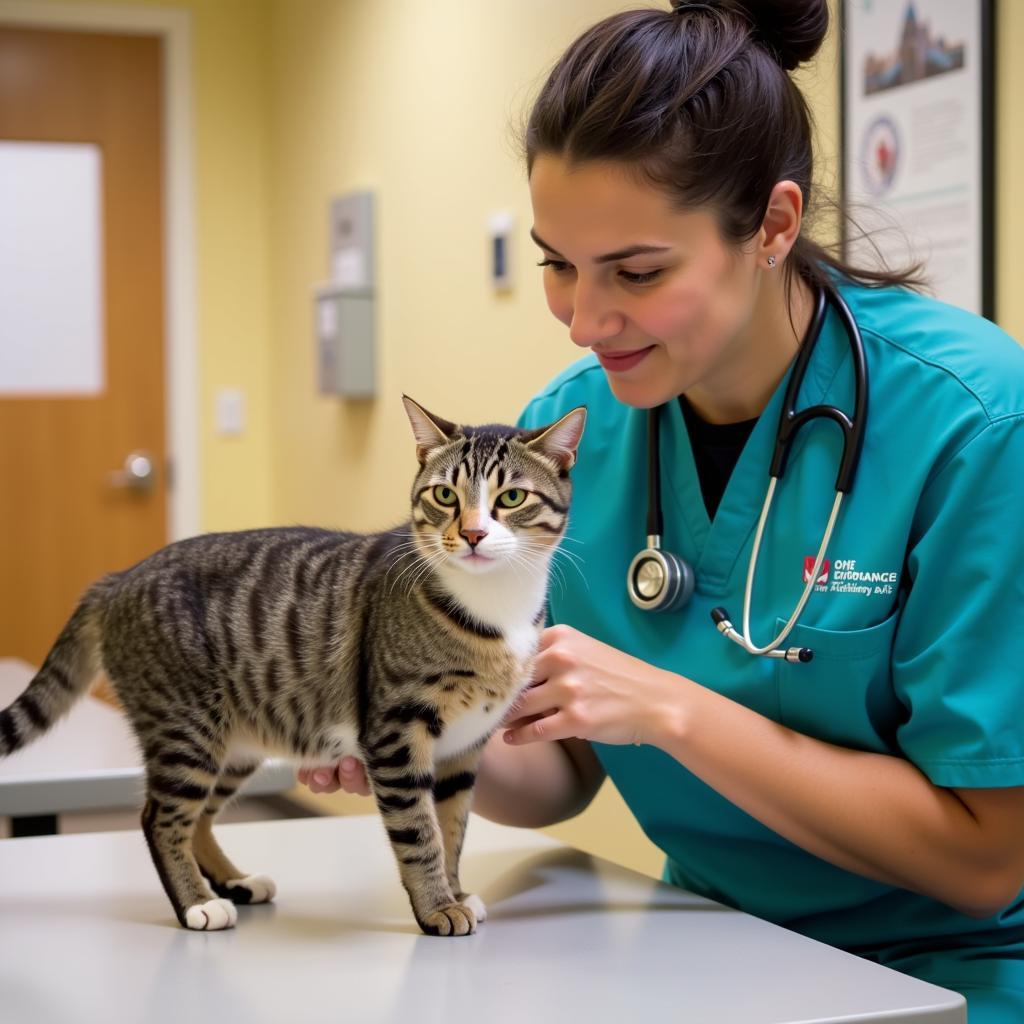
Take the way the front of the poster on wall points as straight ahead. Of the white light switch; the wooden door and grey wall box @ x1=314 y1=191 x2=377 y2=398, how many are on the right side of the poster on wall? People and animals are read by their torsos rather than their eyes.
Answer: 3

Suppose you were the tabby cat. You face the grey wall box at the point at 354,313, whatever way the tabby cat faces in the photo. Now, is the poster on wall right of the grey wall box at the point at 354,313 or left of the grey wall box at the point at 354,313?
right

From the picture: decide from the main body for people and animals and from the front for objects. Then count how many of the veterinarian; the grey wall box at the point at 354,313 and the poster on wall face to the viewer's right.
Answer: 0

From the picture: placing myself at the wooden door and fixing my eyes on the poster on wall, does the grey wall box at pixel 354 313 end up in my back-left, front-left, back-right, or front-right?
front-left

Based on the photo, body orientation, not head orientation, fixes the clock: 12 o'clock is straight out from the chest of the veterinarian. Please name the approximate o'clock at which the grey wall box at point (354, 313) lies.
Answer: The grey wall box is roughly at 4 o'clock from the veterinarian.

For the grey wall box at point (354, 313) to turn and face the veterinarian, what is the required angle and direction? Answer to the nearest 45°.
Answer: approximately 45° to its left

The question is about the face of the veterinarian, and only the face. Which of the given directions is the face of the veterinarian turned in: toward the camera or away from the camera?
toward the camera

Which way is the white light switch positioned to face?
toward the camera

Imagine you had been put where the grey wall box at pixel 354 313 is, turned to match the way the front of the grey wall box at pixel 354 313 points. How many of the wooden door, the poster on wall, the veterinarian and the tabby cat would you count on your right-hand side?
1

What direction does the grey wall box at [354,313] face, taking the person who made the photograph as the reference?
facing the viewer and to the left of the viewer

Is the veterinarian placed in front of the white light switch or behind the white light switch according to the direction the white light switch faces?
in front

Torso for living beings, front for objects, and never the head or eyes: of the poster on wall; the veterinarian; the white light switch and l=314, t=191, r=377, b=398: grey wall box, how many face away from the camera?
0

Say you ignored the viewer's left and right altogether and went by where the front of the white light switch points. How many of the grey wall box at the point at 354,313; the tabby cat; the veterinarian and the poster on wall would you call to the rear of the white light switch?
0

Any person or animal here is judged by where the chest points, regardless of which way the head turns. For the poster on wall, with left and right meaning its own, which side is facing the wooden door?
right

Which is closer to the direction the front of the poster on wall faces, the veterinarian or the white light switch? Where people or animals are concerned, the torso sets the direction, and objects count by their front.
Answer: the veterinarian

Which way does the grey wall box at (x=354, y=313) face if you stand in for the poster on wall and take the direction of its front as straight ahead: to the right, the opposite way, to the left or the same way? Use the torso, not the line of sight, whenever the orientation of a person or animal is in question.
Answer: the same way
